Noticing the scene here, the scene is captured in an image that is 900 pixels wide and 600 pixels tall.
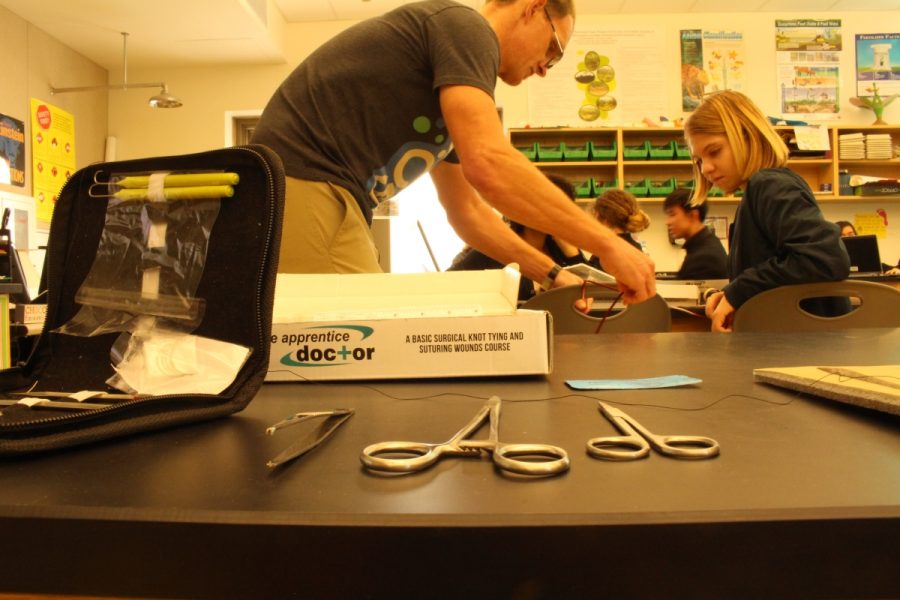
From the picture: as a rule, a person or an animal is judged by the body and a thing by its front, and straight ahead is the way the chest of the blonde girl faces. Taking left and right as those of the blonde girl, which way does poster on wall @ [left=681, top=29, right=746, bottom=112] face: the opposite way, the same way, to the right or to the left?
to the left

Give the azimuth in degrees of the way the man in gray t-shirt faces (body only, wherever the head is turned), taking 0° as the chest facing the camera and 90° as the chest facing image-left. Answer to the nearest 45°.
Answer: approximately 270°

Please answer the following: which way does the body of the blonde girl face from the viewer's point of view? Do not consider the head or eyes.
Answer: to the viewer's left

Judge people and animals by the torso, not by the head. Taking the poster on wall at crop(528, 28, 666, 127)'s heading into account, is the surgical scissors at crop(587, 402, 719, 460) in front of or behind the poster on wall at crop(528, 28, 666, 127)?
in front

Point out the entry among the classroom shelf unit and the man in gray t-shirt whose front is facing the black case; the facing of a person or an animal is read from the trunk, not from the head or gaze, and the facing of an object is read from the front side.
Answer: the classroom shelf unit

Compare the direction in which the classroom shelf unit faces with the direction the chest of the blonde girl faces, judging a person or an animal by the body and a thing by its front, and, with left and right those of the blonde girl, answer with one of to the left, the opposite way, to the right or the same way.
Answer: to the left

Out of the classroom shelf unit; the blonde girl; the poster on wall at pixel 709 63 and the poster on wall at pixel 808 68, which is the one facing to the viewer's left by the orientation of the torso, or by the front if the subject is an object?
the blonde girl

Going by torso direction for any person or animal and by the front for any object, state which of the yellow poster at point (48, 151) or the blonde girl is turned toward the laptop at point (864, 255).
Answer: the yellow poster

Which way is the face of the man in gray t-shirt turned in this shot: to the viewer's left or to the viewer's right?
to the viewer's right

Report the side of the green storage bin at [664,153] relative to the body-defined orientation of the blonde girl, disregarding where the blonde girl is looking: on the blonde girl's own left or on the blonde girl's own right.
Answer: on the blonde girl's own right

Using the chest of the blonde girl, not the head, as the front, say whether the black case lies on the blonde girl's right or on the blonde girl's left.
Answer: on the blonde girl's left

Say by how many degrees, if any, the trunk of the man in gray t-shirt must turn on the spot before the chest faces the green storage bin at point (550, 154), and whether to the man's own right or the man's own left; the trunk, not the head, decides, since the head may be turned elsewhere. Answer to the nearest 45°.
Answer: approximately 90° to the man's own left
